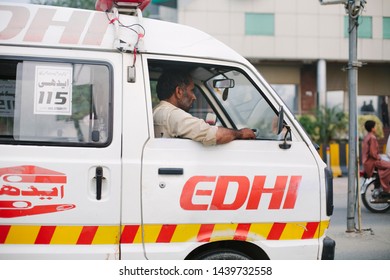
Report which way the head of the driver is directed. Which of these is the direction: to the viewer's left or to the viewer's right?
to the viewer's right

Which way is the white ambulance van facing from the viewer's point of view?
to the viewer's right

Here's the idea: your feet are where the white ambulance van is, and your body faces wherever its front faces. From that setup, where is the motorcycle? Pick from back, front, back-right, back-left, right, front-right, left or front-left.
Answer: front-left

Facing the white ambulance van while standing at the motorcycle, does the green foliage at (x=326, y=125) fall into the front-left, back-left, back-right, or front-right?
back-right
